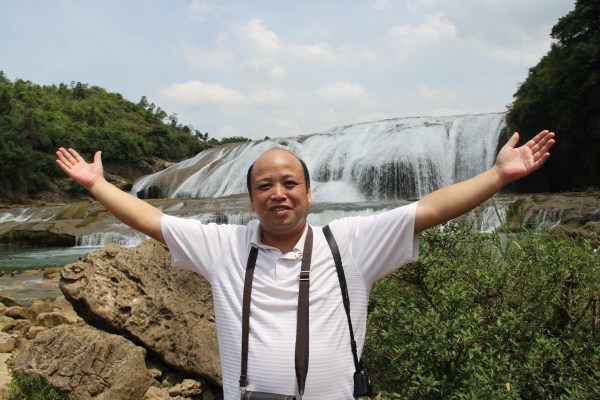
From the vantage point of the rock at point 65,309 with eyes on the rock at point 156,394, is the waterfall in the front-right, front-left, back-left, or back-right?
back-left

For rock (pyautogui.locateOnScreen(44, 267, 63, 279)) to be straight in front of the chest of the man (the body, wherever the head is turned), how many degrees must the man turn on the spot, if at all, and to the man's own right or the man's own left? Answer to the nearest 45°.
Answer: approximately 135° to the man's own right

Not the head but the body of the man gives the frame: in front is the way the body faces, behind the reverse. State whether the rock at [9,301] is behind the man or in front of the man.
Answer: behind

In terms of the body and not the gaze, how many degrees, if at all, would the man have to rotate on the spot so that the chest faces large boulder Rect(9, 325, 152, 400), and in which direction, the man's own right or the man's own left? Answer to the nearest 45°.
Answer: approximately 135° to the man's own right

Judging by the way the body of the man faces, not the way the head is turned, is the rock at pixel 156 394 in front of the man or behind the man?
behind

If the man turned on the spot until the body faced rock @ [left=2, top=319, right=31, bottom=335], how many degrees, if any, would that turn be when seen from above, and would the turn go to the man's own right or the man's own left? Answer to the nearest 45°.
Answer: approximately 135° to the man's own right

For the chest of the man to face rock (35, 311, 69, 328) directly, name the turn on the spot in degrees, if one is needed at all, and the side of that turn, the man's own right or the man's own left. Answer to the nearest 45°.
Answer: approximately 135° to the man's own right

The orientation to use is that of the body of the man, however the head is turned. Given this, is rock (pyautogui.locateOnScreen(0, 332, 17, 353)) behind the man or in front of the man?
behind

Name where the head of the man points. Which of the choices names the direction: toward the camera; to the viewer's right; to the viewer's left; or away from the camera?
toward the camera

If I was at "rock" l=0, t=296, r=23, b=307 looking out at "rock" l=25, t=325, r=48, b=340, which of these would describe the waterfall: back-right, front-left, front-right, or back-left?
back-left

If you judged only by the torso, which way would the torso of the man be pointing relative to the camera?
toward the camera

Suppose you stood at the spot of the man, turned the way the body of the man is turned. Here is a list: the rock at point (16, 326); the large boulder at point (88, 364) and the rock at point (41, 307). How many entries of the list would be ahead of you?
0

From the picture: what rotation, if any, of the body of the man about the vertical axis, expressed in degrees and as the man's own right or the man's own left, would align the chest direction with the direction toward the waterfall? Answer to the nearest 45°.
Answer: approximately 180°

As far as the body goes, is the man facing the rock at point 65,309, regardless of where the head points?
no

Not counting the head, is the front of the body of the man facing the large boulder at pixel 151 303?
no

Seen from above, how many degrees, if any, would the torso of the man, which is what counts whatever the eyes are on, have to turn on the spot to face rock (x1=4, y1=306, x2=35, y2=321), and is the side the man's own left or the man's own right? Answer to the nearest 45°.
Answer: approximately 135° to the man's own right

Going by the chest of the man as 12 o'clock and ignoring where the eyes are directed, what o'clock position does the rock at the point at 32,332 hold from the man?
The rock is roughly at 5 o'clock from the man.
